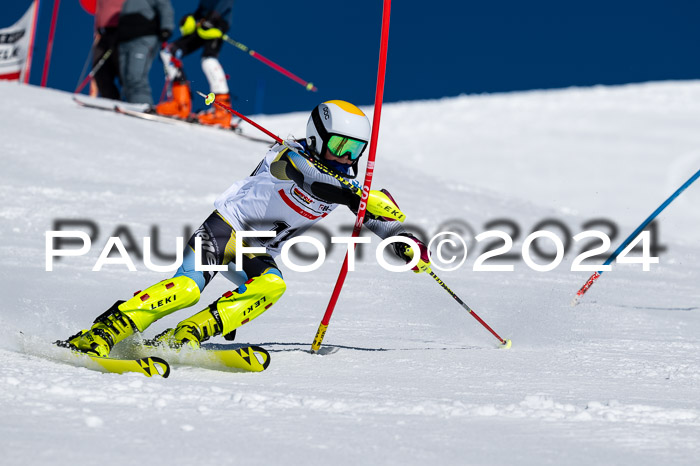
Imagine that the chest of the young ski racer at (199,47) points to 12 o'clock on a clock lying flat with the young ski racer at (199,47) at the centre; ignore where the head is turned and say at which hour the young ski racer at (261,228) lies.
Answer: the young ski racer at (261,228) is roughly at 9 o'clock from the young ski racer at (199,47).

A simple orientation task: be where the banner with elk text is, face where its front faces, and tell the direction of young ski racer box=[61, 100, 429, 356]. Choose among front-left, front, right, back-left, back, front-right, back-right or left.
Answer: front

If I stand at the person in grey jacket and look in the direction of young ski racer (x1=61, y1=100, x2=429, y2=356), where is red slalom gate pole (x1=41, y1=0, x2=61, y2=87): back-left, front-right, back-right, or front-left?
back-right

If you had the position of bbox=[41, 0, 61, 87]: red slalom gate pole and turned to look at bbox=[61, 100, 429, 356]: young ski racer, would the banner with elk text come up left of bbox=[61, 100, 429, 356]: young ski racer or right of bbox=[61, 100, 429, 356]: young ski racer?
right

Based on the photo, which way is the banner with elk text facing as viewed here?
toward the camera

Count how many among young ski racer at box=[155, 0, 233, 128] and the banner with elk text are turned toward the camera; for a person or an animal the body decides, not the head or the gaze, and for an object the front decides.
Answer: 1

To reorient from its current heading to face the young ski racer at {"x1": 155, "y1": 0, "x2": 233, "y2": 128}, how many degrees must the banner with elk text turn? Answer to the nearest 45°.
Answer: approximately 45° to its left
